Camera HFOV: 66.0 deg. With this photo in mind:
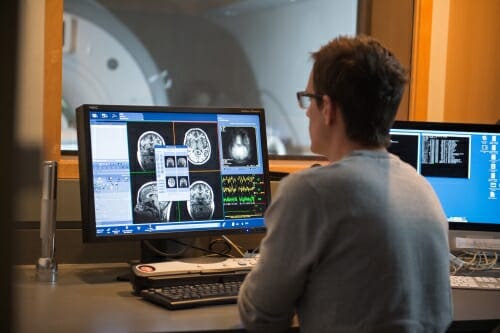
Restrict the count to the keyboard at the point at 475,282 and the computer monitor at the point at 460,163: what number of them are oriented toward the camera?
2

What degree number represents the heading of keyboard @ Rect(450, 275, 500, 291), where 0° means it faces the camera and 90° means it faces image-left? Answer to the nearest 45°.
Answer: approximately 0°

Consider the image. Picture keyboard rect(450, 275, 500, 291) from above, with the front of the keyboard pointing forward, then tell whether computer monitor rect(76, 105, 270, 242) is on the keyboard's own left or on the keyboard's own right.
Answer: on the keyboard's own right

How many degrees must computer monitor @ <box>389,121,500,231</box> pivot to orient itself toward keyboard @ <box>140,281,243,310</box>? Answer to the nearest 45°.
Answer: approximately 45° to its right

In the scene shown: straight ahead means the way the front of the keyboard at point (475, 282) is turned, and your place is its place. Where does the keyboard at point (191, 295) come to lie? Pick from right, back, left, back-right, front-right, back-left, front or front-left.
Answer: front-right

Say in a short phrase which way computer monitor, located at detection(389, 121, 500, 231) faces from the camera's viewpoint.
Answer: facing the viewer

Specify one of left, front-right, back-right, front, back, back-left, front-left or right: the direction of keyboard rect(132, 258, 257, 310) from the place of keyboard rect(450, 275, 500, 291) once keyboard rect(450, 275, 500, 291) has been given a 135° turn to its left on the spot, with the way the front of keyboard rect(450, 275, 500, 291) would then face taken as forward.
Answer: back

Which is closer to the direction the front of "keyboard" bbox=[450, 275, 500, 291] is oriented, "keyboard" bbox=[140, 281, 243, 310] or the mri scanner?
the keyboard

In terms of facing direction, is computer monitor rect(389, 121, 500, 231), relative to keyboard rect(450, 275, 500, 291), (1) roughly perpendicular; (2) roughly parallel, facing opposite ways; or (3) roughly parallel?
roughly parallel
